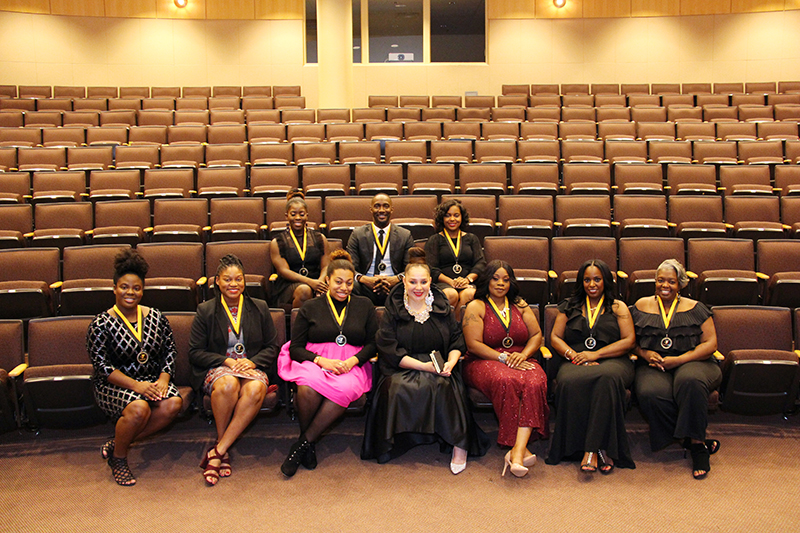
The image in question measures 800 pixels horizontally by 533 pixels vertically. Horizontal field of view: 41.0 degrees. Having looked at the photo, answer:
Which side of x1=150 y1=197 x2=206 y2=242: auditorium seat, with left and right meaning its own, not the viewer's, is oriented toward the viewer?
front

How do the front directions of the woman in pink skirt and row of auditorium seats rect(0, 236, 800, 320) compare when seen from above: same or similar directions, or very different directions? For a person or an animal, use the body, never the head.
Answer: same or similar directions

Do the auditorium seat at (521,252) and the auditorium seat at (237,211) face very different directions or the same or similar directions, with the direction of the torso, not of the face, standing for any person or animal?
same or similar directions

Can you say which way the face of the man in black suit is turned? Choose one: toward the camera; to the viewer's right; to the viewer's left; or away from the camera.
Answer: toward the camera

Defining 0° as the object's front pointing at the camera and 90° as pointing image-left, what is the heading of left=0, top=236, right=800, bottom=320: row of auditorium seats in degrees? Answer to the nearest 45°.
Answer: approximately 0°

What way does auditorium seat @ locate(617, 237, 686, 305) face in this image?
toward the camera

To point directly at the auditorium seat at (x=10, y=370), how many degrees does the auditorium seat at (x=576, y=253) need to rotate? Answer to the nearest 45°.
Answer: approximately 45° to its right

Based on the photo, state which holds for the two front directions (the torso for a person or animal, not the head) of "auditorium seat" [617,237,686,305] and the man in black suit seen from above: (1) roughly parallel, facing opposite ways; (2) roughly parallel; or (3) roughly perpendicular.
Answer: roughly parallel

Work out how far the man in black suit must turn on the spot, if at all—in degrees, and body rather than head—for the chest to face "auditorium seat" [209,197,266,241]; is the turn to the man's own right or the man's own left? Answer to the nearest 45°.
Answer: approximately 135° to the man's own right

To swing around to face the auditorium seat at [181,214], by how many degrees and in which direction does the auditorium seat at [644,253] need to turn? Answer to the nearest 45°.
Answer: approximately 90° to its right

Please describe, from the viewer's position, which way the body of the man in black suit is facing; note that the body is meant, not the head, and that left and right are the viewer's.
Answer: facing the viewer

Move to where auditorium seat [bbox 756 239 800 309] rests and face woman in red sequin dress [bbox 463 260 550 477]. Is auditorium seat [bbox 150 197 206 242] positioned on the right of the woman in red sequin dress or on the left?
right

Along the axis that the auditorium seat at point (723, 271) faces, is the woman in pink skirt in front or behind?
in front

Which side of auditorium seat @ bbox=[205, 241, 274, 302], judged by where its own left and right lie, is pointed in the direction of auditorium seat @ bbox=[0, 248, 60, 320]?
right

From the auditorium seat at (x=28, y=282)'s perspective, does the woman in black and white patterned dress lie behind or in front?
in front

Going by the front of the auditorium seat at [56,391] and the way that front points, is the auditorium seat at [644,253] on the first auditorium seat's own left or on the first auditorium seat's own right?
on the first auditorium seat's own left

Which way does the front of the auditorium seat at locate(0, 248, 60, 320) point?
toward the camera

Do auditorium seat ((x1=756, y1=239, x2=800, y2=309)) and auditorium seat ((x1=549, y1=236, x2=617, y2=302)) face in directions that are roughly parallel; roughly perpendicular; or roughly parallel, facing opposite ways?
roughly parallel

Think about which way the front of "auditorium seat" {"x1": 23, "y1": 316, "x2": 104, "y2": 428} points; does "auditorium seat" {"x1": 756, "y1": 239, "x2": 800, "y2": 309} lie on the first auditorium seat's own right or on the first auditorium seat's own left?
on the first auditorium seat's own left
